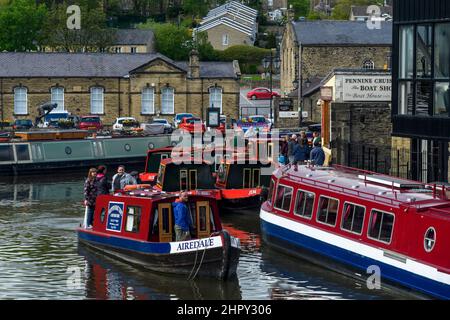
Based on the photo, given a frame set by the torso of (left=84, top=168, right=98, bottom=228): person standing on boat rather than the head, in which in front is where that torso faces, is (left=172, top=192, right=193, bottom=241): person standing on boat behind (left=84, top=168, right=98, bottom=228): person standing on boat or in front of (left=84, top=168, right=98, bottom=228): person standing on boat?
in front

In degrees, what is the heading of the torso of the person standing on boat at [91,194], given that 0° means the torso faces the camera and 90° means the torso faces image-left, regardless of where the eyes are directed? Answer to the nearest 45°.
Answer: approximately 315°

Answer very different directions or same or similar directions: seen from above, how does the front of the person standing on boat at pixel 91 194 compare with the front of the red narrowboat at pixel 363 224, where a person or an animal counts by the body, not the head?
very different directions

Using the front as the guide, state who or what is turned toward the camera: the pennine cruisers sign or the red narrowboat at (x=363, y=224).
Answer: the pennine cruisers sign

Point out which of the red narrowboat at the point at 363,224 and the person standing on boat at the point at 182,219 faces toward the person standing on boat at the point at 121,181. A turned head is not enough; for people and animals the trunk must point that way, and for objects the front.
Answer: the red narrowboat

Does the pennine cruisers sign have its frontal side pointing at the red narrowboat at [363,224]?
yes

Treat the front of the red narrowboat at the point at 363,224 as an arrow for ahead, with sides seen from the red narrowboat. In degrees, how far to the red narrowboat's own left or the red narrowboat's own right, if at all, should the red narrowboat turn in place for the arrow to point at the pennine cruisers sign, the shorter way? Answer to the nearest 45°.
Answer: approximately 45° to the red narrowboat's own right

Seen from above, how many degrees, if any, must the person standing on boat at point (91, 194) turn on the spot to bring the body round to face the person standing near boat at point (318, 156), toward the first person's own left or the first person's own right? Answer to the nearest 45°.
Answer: approximately 90° to the first person's own left

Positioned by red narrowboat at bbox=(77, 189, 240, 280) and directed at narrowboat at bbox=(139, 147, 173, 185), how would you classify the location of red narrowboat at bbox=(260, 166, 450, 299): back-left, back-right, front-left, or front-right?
back-right

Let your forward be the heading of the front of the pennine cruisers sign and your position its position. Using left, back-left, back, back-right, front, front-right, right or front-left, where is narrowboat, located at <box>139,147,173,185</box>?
right

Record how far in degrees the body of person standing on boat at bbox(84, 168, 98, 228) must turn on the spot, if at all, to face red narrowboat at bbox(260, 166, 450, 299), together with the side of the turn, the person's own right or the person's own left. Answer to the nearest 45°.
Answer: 0° — they already face it

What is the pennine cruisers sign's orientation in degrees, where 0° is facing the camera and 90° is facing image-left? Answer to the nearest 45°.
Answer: approximately 0°

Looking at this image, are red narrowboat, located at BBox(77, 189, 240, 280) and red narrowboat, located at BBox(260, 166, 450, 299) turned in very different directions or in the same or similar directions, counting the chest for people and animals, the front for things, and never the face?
very different directions

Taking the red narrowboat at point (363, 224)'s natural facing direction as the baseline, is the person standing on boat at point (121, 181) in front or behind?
in front

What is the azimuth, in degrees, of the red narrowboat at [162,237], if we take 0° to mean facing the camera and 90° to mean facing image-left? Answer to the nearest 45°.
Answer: approximately 315°
